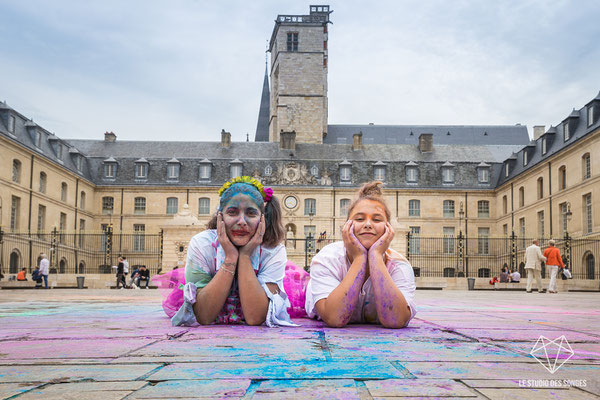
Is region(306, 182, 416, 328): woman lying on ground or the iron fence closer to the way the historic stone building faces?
the woman lying on ground

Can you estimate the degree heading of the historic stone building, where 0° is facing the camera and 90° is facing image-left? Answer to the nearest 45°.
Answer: approximately 0°

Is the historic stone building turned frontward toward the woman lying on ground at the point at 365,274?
yes

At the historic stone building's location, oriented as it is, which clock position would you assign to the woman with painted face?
The woman with painted face is roughly at 12 o'clock from the historic stone building.
